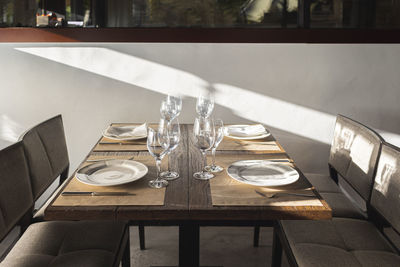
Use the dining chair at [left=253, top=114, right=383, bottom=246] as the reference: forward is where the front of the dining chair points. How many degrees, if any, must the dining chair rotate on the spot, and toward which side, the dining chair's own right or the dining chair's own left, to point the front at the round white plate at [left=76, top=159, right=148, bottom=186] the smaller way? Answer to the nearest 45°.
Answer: approximately 45° to the dining chair's own left

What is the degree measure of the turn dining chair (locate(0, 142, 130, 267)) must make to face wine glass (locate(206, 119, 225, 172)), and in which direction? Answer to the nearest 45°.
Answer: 0° — it already faces it

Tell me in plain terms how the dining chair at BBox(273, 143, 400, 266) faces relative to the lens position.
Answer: facing to the left of the viewer

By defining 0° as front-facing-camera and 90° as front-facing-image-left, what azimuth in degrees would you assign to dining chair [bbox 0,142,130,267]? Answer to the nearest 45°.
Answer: approximately 270°

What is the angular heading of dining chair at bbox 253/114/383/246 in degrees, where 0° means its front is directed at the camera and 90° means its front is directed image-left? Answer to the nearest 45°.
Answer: approximately 90°

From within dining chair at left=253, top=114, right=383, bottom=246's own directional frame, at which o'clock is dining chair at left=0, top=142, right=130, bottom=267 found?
dining chair at left=0, top=142, right=130, bottom=267 is roughly at 11 o'clock from dining chair at left=253, top=114, right=383, bottom=246.
